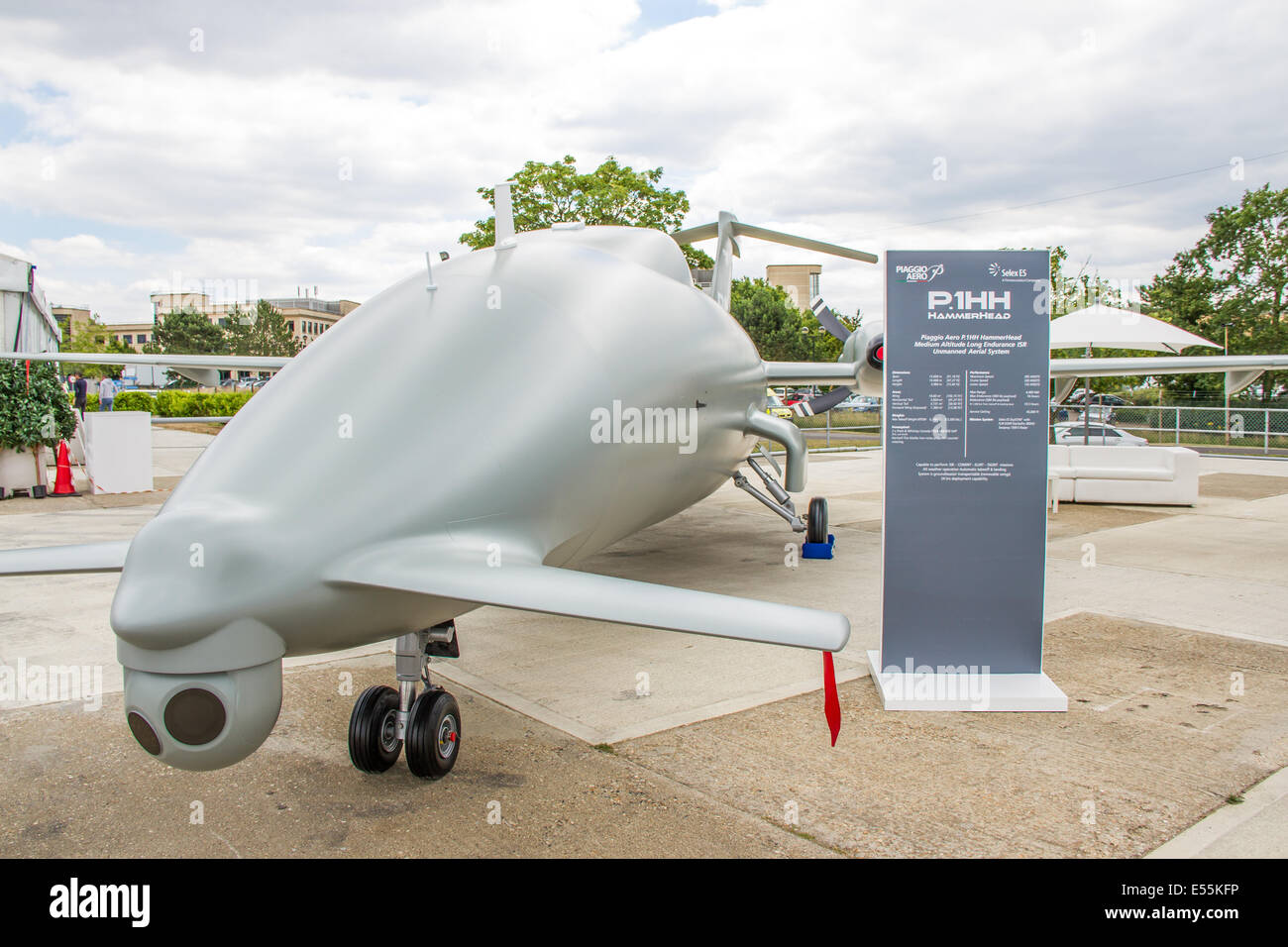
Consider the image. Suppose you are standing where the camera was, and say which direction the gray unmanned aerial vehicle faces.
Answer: facing the viewer and to the left of the viewer

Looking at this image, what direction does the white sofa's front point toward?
toward the camera

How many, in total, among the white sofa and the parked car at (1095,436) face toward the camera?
1

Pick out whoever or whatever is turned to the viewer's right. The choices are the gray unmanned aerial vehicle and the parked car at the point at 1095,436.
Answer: the parked car

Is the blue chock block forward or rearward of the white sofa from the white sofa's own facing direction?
forward

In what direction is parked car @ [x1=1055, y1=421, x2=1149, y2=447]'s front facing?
to the viewer's right

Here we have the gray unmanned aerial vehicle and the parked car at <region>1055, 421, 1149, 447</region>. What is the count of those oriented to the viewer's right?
1

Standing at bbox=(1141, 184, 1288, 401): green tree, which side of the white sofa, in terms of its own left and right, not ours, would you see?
back

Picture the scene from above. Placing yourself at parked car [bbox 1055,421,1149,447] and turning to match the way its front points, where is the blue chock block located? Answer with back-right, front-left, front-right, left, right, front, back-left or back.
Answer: right

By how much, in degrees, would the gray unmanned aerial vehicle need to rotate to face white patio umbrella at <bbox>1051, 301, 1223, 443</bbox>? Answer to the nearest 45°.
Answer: approximately 180°

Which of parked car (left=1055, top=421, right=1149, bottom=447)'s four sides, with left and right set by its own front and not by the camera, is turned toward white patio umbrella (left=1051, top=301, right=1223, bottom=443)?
right
